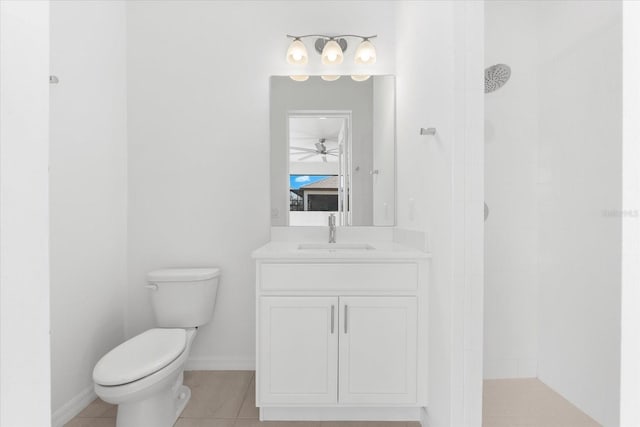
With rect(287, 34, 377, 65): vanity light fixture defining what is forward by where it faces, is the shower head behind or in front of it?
in front

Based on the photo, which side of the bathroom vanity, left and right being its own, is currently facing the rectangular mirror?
back
